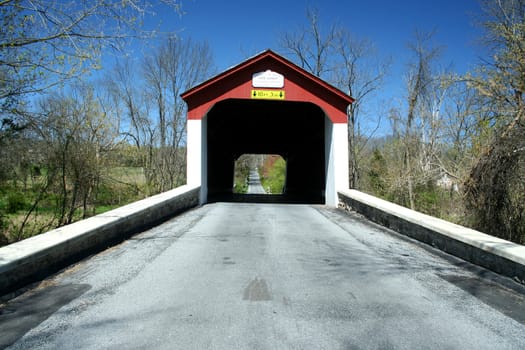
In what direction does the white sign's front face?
toward the camera

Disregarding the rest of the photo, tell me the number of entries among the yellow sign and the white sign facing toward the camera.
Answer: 2

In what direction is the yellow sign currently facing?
toward the camera
